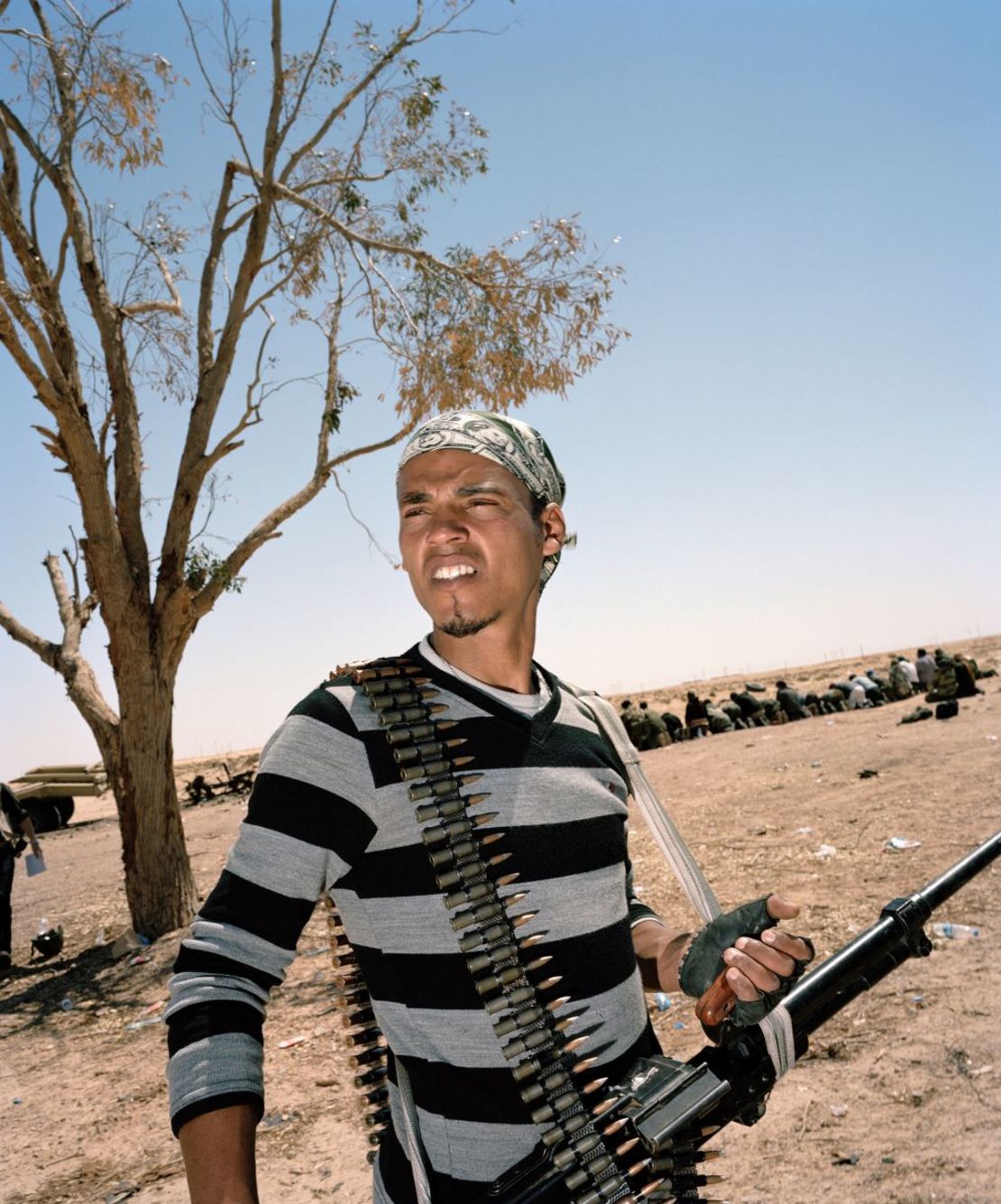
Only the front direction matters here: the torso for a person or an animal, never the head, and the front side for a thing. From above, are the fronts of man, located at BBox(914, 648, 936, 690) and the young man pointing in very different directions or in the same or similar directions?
very different directions

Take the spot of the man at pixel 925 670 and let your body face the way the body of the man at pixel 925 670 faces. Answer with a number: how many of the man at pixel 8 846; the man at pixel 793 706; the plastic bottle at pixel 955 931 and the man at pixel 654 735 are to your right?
0

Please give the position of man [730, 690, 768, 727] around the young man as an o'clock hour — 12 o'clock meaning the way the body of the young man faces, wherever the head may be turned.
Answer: The man is roughly at 8 o'clock from the young man.

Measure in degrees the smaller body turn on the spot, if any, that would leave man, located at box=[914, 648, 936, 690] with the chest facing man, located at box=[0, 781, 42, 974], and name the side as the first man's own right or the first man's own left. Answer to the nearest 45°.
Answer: approximately 90° to the first man's own left

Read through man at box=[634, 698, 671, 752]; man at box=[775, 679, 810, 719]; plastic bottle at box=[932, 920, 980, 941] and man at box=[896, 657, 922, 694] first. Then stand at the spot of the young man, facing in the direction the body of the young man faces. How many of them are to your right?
0

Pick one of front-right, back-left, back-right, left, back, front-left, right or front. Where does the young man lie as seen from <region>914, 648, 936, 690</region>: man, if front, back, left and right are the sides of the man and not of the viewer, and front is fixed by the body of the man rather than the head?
back-left

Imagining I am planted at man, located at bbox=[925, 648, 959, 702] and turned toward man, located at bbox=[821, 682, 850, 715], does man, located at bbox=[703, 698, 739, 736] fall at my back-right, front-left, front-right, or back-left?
front-left

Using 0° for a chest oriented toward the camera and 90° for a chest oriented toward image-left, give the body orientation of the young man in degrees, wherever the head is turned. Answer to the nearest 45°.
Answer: approximately 315°

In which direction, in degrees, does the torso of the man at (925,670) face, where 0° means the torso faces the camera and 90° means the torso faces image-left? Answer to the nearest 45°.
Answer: approximately 135°

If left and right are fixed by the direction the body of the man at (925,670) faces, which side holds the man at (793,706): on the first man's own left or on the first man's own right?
on the first man's own left

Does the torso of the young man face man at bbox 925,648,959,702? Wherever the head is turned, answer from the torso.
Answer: no

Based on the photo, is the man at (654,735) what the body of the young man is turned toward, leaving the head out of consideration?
no

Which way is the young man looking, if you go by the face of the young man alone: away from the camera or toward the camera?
toward the camera

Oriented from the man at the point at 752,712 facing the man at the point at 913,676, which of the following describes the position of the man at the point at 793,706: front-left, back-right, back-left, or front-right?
front-right

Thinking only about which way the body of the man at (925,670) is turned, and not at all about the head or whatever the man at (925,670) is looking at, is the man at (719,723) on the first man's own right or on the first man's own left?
on the first man's own left

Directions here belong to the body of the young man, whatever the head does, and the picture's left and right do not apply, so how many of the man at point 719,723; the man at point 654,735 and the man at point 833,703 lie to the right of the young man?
0
